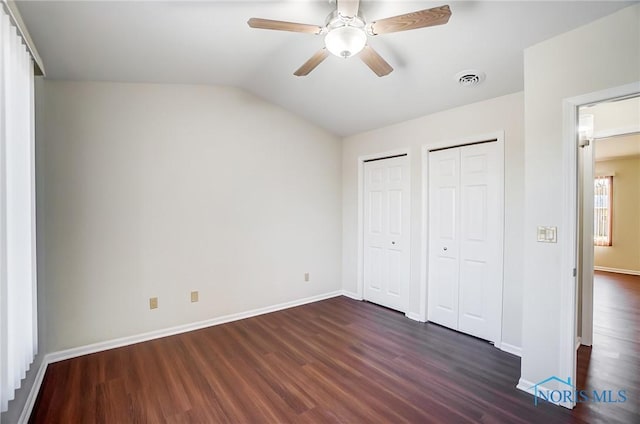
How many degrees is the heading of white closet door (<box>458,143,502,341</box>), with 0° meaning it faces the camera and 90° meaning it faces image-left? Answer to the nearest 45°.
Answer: approximately 45°

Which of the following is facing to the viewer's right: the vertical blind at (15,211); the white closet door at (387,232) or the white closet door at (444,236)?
the vertical blind

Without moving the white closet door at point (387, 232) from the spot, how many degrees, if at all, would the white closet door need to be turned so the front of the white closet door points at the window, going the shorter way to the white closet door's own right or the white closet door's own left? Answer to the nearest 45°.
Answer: approximately 180°

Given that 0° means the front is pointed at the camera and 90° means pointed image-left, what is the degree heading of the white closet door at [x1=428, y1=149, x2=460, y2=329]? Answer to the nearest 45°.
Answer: approximately 45°

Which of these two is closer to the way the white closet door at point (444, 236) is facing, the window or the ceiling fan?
the ceiling fan

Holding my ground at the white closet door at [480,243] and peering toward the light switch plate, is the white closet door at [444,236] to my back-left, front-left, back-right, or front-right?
back-right

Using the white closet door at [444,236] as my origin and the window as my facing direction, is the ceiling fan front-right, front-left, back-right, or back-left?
back-right

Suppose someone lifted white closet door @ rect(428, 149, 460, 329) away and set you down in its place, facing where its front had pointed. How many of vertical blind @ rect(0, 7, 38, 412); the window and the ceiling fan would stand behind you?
1

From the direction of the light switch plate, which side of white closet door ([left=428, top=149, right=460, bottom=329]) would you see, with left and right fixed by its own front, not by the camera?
left

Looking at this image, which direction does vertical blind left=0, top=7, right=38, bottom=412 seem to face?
to the viewer's right

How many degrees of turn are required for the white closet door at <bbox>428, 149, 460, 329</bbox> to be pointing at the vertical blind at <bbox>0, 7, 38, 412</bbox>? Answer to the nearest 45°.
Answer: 0° — it already faces it
